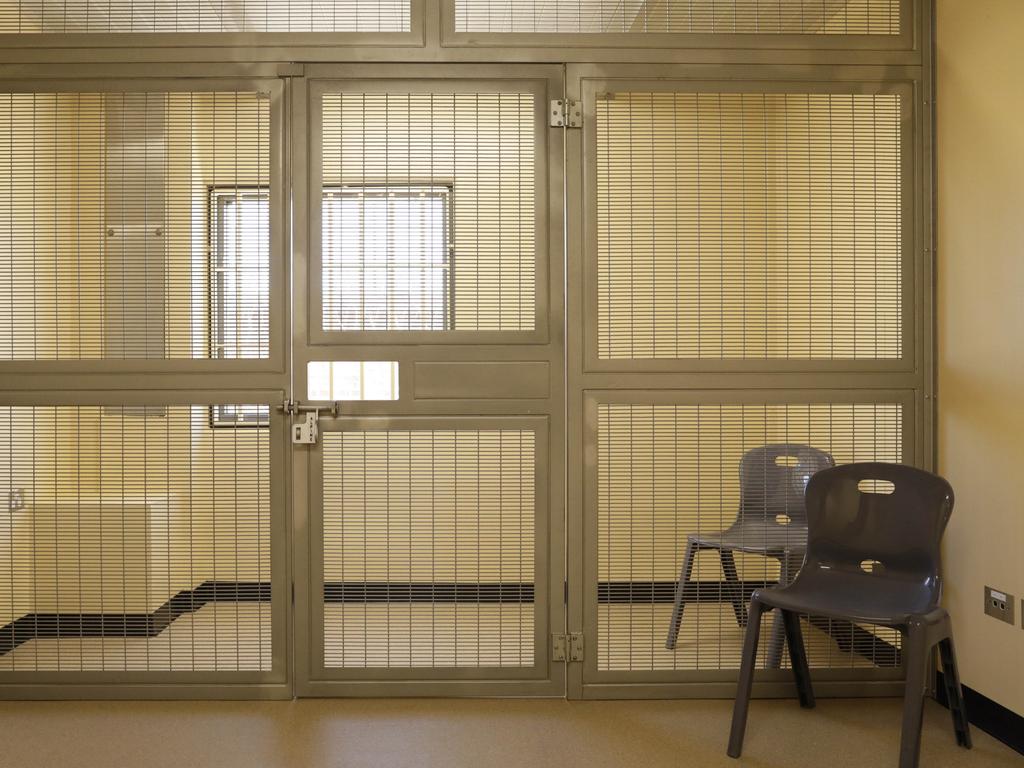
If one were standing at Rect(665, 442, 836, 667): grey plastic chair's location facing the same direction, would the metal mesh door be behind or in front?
in front

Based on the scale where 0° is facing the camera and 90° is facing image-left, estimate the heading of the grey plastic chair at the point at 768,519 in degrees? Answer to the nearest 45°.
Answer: approximately 45°

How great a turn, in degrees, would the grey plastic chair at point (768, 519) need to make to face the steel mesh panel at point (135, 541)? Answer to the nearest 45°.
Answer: approximately 45° to its right

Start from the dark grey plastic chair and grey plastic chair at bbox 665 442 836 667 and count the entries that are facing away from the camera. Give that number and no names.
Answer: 0

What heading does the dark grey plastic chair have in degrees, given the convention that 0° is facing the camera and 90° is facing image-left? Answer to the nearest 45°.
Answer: approximately 45°
